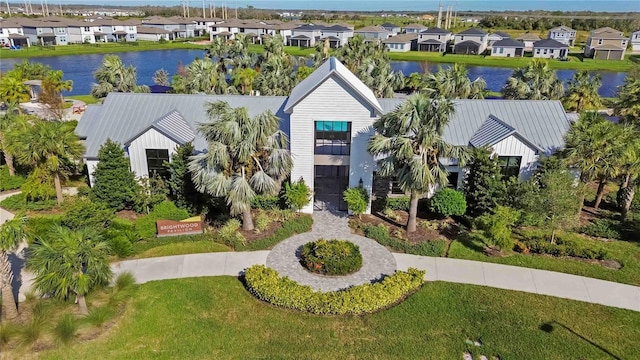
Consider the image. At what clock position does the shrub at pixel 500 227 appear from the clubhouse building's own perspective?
The shrub is roughly at 10 o'clock from the clubhouse building.

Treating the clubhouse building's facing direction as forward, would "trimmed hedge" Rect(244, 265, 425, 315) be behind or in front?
in front

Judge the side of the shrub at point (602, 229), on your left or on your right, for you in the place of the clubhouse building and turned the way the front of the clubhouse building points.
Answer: on your left

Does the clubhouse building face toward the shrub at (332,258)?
yes

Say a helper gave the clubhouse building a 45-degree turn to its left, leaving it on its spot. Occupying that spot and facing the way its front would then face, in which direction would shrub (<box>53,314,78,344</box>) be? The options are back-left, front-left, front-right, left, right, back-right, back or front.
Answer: right

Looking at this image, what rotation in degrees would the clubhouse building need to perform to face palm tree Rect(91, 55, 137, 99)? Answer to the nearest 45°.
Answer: approximately 135° to its right

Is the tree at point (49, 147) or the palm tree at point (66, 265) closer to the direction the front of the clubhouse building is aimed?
the palm tree

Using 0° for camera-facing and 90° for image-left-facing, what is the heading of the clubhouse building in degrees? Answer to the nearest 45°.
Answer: approximately 0°

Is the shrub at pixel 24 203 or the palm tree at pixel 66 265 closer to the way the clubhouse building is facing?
the palm tree

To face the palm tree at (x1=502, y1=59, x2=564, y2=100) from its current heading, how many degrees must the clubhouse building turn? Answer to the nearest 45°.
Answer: approximately 135° to its left

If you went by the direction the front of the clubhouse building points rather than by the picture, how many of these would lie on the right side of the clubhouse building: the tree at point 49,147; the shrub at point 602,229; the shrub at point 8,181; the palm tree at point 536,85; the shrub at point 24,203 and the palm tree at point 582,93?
3

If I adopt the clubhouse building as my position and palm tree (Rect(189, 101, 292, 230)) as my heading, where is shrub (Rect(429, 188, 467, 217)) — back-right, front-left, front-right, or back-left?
back-left

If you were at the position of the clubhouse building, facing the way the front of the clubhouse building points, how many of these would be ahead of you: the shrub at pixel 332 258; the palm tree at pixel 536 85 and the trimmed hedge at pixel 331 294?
2

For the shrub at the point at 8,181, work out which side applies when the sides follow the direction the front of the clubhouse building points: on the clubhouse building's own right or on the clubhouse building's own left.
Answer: on the clubhouse building's own right

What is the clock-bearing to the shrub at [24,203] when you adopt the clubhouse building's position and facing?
The shrub is roughly at 3 o'clock from the clubhouse building.

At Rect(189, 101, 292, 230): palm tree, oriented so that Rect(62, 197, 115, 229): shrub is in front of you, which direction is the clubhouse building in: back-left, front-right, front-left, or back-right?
back-right
